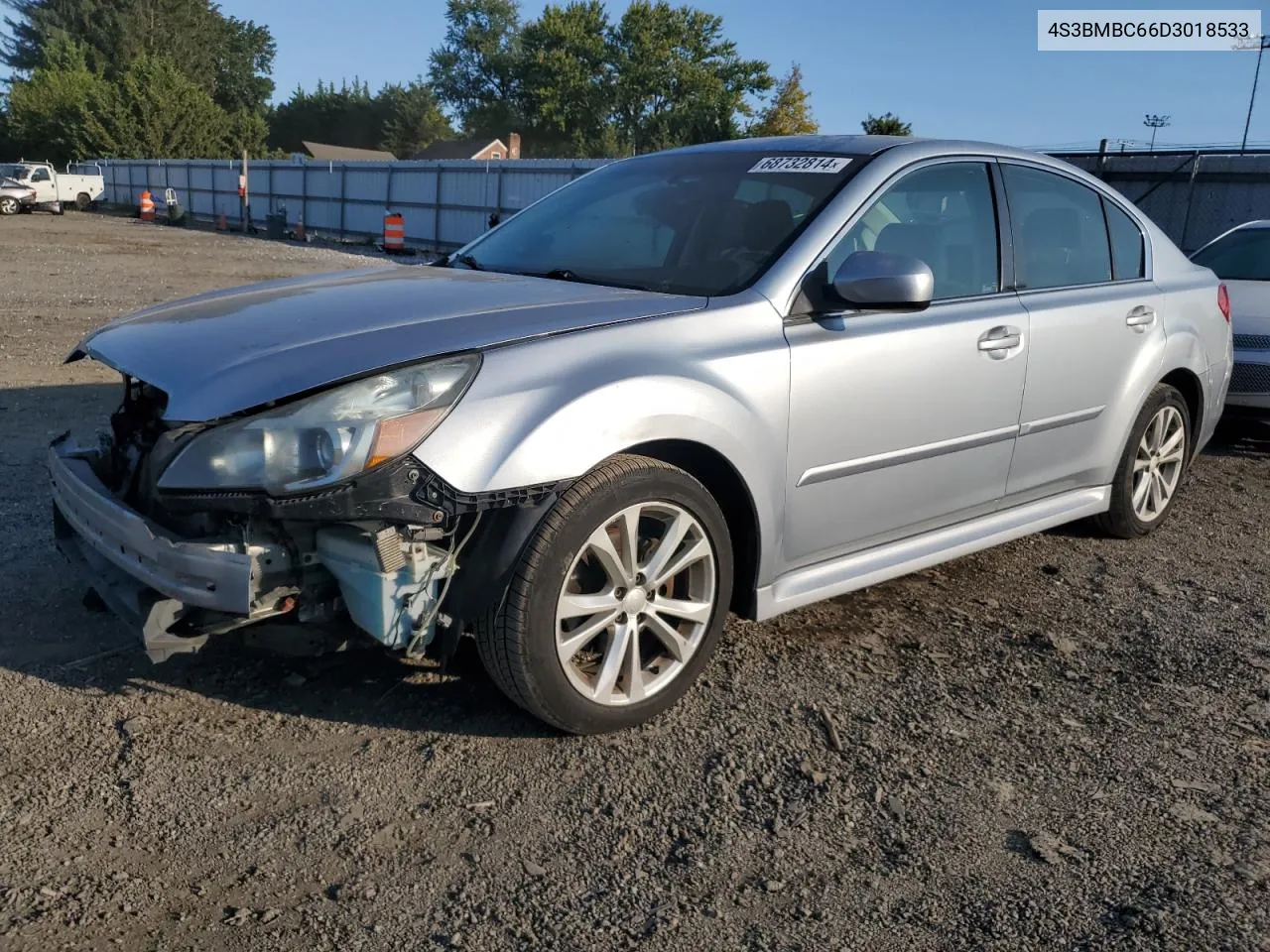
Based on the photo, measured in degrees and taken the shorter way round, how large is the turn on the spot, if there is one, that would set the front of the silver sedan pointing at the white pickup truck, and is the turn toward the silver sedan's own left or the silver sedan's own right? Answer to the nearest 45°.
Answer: approximately 90° to the silver sedan's own right

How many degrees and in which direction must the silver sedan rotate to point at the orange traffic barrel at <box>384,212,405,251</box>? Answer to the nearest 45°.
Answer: approximately 135° to its right

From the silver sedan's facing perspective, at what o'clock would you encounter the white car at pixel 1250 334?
The white car is roughly at 6 o'clock from the silver sedan.

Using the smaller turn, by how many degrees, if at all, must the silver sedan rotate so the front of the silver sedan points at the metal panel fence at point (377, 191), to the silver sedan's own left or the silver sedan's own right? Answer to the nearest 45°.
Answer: approximately 135° to the silver sedan's own right

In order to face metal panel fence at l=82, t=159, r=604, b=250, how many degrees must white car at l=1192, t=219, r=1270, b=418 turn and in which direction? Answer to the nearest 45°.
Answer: approximately 135° to its right

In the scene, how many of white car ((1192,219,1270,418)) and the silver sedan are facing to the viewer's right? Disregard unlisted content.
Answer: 0

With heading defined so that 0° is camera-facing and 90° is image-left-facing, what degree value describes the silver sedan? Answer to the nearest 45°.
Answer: approximately 45°

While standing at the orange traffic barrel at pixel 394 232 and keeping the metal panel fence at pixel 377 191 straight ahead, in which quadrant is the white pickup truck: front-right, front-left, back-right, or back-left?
front-left

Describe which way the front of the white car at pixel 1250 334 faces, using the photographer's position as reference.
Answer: facing the viewer

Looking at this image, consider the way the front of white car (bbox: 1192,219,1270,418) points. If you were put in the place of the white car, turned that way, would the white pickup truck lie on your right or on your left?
on your right
